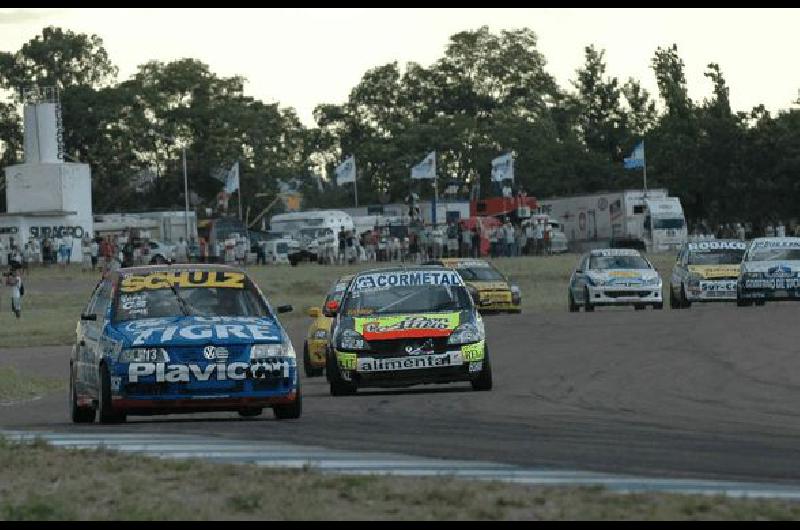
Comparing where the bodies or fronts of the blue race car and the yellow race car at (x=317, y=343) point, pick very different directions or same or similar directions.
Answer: same or similar directions

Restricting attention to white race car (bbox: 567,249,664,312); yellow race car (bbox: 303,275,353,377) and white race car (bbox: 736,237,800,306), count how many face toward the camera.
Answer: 3

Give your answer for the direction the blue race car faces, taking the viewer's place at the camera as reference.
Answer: facing the viewer

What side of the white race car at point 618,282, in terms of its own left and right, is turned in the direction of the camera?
front

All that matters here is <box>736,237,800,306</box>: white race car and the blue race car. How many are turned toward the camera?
2

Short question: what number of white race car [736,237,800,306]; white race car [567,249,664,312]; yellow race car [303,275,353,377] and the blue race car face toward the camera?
4

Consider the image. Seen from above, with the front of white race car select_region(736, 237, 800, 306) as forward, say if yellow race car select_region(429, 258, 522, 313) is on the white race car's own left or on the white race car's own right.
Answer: on the white race car's own right

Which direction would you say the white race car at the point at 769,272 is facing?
toward the camera

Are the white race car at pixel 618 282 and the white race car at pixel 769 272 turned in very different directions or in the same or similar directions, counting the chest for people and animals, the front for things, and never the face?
same or similar directions
